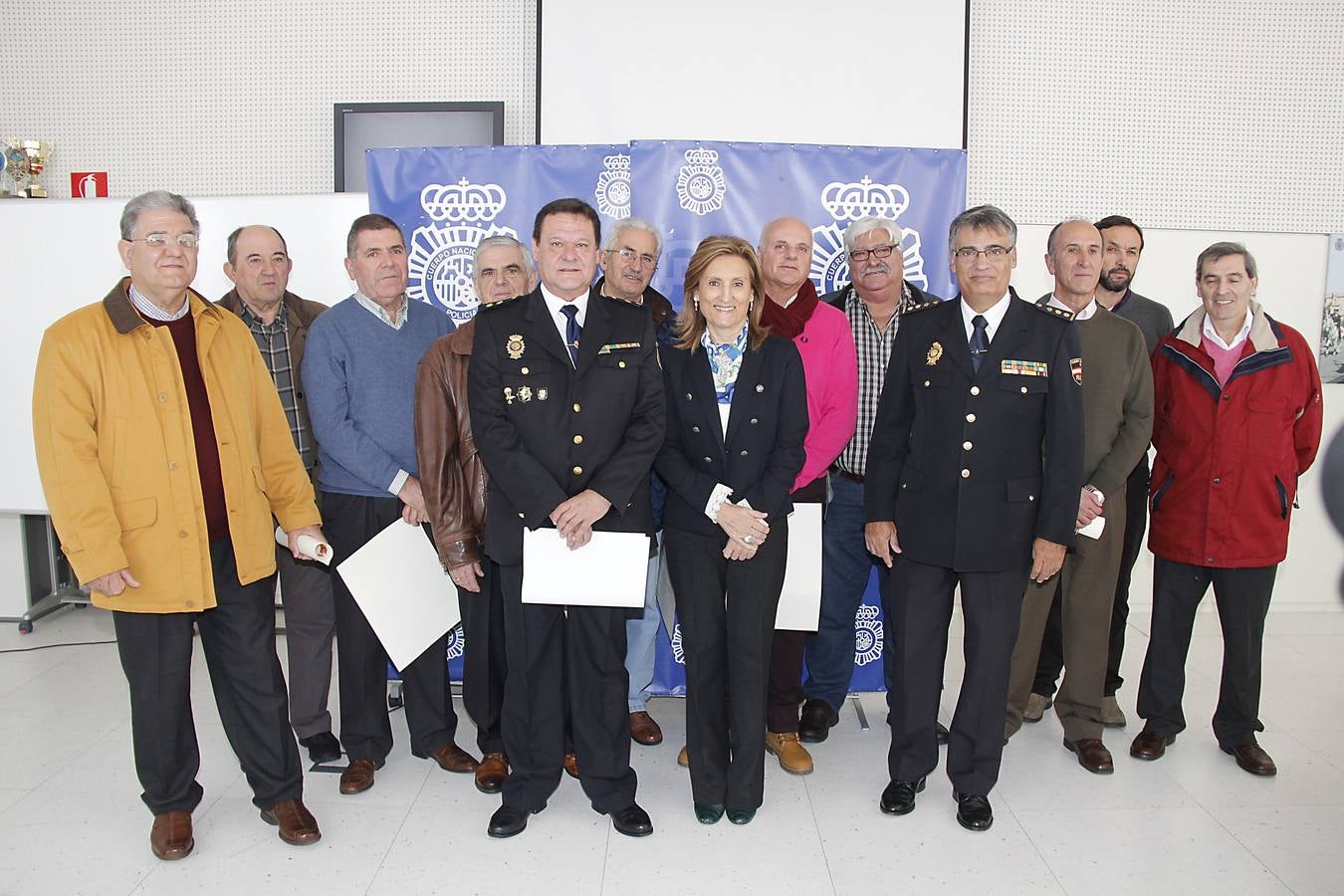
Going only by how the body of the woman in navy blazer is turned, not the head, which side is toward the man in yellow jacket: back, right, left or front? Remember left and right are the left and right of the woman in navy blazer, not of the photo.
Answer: right

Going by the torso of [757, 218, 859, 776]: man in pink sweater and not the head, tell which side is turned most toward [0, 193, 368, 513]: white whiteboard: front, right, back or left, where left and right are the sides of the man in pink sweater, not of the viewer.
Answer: right

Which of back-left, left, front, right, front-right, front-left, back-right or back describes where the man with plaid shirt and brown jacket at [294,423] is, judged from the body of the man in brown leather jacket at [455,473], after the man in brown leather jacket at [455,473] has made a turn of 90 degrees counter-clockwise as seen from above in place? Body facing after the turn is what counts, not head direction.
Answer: back-left

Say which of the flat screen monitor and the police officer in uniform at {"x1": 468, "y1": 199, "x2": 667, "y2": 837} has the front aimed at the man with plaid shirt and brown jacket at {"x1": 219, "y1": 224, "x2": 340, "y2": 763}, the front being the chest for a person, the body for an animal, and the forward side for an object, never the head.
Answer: the flat screen monitor

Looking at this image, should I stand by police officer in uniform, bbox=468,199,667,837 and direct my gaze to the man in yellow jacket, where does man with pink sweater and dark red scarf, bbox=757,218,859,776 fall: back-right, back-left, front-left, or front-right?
back-right

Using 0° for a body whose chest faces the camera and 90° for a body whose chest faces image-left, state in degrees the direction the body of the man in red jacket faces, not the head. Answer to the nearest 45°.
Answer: approximately 0°

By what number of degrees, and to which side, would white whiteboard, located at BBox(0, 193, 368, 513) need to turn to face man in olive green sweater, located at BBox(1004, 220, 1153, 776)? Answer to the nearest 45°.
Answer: approximately 45° to its left

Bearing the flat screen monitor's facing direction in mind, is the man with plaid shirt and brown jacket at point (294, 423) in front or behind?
in front

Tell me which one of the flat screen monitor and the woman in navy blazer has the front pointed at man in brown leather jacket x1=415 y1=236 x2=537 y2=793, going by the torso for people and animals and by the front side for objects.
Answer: the flat screen monitor

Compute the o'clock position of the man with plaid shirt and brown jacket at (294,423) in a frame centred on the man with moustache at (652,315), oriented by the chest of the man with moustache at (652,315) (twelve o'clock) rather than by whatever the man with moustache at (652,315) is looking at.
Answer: the man with plaid shirt and brown jacket at (294,423) is roughly at 3 o'clock from the man with moustache at (652,315).

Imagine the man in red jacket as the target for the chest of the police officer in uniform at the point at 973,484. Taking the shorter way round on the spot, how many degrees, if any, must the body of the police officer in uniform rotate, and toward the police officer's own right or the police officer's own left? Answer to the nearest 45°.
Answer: approximately 135° to the police officer's own left

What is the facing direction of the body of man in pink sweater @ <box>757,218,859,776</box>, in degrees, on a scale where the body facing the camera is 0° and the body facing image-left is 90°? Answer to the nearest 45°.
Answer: approximately 0°
